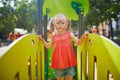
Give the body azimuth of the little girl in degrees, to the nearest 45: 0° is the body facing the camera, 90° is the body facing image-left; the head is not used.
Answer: approximately 0°
